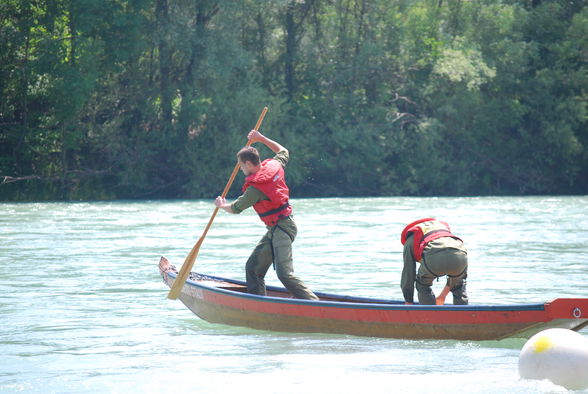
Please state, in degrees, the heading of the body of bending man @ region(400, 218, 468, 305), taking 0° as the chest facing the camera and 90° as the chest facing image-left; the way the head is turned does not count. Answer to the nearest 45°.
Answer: approximately 135°

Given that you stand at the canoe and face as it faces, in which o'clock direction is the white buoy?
The white buoy is roughly at 8 o'clock from the canoe.

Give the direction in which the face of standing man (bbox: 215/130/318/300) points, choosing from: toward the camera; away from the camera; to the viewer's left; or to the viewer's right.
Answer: to the viewer's left

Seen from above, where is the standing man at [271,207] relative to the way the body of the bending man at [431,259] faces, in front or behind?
in front

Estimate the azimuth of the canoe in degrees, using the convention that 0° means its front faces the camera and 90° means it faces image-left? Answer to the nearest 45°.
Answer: approximately 90°

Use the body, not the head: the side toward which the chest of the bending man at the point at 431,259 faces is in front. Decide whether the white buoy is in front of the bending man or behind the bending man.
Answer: behind
